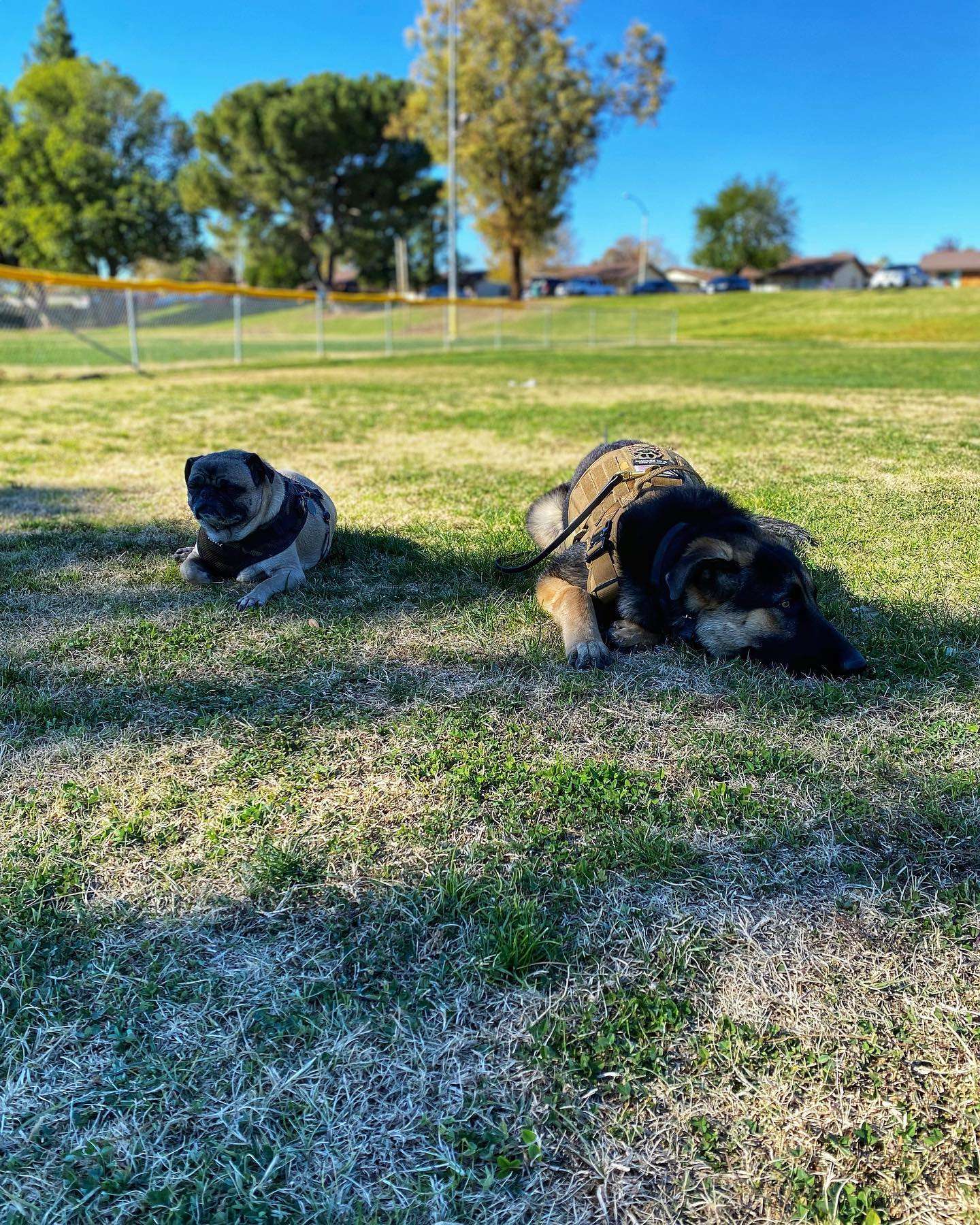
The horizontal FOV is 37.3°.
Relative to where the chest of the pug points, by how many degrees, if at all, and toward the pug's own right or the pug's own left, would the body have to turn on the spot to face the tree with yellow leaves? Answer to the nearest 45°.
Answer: approximately 135° to the pug's own right

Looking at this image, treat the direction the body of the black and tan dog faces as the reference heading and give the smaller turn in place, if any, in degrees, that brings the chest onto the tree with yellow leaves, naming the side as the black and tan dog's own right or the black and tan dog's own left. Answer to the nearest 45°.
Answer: approximately 135° to the black and tan dog's own left

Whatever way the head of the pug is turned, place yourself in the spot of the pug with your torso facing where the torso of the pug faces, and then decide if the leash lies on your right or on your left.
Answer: on your left

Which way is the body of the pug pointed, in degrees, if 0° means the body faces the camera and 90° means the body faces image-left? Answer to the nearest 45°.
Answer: approximately 45°

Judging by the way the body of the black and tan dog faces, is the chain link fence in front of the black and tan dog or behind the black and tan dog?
behind

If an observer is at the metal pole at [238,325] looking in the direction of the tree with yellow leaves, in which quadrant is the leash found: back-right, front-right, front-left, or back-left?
back-right
